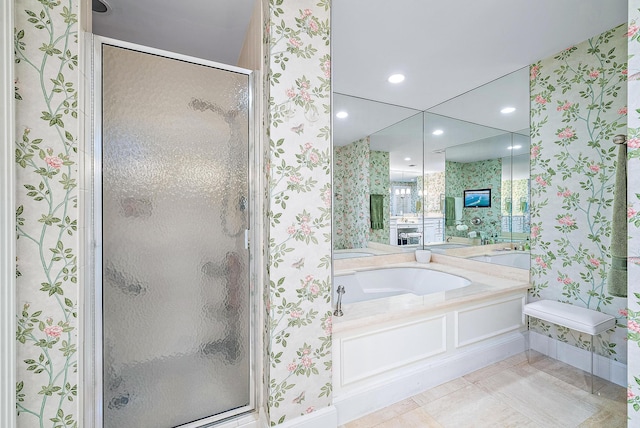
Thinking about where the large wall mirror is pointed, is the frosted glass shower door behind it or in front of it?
in front

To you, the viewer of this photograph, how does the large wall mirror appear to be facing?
facing the viewer

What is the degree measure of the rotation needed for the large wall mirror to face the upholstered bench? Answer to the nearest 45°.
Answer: approximately 45° to its left
